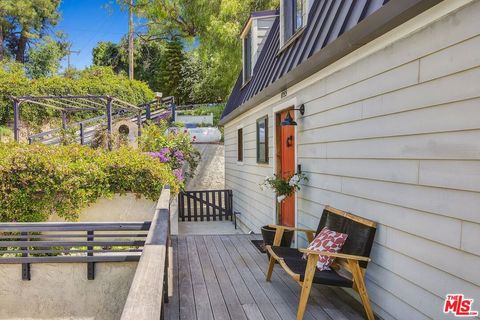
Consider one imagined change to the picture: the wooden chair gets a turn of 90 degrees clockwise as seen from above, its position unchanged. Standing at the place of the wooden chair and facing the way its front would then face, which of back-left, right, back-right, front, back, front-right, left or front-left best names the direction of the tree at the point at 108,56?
front

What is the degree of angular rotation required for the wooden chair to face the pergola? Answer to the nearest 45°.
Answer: approximately 90° to its right

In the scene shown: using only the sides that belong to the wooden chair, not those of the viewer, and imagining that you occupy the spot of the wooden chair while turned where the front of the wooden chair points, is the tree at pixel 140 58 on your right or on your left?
on your right

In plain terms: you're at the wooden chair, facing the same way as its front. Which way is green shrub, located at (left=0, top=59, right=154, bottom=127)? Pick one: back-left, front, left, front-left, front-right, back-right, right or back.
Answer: right

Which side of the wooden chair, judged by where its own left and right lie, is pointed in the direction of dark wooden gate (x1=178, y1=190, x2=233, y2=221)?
right

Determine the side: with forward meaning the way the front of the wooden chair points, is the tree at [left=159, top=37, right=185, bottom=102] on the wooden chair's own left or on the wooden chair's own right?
on the wooden chair's own right

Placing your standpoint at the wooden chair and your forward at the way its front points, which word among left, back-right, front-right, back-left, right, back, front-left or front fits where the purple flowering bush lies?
right

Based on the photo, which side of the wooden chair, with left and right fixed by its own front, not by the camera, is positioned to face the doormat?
right

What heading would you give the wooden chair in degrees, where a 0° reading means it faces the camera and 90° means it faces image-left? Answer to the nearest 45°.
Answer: approximately 45°

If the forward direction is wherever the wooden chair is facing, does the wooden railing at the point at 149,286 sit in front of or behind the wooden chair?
in front
